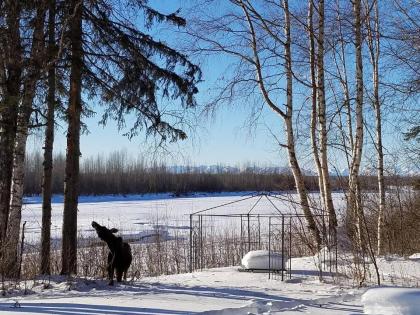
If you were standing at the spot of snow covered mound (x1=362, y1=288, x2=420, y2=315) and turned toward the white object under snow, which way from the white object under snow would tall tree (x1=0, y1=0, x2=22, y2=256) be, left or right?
left

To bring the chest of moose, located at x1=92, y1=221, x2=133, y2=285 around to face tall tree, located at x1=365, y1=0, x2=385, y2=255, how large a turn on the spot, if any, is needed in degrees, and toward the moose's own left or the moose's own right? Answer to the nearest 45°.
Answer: approximately 180°
